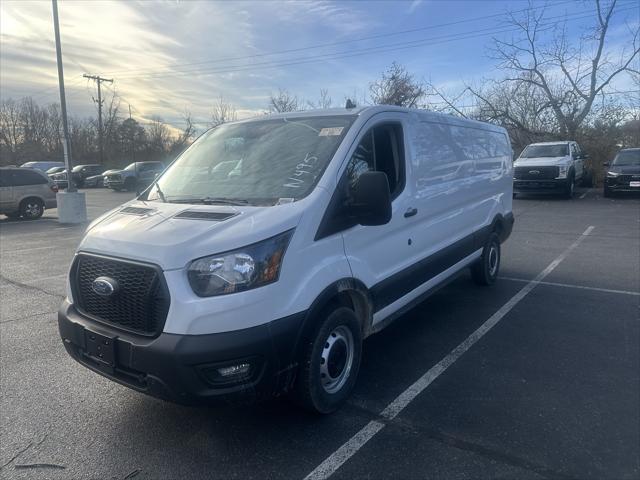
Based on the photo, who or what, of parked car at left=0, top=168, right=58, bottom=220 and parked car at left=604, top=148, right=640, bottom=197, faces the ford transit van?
parked car at left=604, top=148, right=640, bottom=197

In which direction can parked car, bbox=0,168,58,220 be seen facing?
to the viewer's left

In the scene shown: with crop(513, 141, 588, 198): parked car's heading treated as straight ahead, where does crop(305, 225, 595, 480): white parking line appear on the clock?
The white parking line is roughly at 12 o'clock from the parked car.

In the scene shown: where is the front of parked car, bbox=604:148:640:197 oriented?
toward the camera

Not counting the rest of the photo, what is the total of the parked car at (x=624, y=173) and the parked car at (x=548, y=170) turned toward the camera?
2

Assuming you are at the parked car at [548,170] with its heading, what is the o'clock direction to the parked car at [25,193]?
the parked car at [25,193] is roughly at 2 o'clock from the parked car at [548,170].

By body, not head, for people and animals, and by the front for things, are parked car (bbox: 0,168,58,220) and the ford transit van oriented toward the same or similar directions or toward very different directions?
same or similar directions

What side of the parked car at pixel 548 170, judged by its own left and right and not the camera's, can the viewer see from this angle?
front

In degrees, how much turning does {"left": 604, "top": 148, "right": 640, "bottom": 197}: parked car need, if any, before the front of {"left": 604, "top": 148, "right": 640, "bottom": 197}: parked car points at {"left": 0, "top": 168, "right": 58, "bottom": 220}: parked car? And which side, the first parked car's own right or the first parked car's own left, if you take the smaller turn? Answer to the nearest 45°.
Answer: approximately 45° to the first parked car's own right

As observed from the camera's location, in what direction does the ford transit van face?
facing the viewer and to the left of the viewer

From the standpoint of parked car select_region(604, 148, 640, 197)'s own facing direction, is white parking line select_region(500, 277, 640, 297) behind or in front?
in front

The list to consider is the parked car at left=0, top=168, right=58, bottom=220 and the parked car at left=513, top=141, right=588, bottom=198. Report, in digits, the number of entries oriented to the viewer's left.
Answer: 1

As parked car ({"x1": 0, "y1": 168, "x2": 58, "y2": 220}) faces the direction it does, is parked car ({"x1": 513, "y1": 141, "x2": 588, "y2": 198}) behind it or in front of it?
behind

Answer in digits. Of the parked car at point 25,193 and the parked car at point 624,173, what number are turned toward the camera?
1
